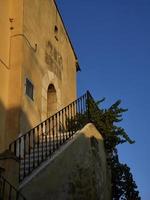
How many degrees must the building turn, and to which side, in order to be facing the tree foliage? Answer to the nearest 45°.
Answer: approximately 90° to its left

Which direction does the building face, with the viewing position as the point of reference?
facing the viewer and to the right of the viewer
